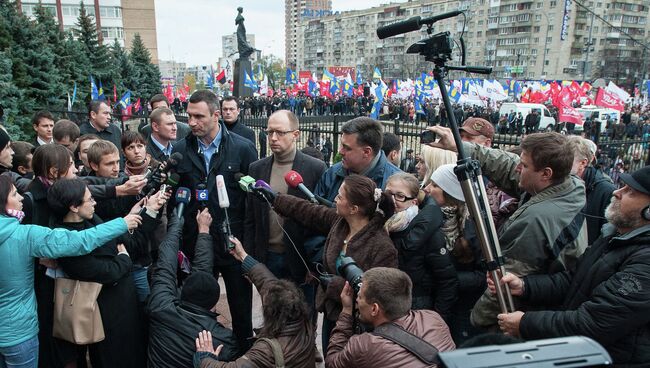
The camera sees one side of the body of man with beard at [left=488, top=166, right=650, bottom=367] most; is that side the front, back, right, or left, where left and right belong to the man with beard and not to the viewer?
left

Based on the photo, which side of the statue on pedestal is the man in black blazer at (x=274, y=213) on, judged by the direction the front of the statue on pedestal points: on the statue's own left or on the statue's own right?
on the statue's own left

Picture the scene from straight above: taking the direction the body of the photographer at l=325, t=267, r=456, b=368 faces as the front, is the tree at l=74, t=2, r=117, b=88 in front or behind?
in front

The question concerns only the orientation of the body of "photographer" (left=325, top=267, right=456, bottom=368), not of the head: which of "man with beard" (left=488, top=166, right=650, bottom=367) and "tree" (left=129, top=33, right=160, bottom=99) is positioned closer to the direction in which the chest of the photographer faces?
the tree

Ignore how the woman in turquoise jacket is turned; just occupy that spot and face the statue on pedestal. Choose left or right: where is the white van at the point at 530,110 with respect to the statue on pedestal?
right

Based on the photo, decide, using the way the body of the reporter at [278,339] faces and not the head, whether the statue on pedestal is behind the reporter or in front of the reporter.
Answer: in front

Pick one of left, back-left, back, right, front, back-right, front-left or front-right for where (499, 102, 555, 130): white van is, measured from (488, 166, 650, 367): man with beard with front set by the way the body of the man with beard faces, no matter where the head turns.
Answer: right

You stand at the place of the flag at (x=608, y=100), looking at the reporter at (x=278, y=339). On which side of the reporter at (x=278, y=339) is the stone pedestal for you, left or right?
right

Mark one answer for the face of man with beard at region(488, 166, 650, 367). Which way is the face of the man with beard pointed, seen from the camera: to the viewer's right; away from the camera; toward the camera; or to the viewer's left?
to the viewer's left

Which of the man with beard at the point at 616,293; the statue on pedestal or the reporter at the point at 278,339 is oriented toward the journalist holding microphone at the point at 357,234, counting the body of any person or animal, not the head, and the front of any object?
the man with beard

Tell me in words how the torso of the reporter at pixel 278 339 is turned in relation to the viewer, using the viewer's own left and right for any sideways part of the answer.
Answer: facing away from the viewer and to the left of the viewer

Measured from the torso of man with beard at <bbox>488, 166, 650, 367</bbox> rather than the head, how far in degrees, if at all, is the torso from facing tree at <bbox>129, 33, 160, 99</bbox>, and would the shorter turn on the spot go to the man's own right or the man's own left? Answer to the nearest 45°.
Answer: approximately 45° to the man's own right

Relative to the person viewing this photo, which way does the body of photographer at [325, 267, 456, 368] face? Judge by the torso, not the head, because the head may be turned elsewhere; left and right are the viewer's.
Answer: facing away from the viewer and to the left of the viewer

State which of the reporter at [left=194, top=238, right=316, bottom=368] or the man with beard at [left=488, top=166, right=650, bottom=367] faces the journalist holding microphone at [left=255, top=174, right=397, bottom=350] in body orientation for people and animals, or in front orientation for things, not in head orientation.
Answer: the man with beard

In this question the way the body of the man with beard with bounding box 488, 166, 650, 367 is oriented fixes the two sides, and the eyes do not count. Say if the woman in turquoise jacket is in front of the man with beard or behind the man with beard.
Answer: in front

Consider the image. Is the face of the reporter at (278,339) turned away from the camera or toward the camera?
away from the camera
